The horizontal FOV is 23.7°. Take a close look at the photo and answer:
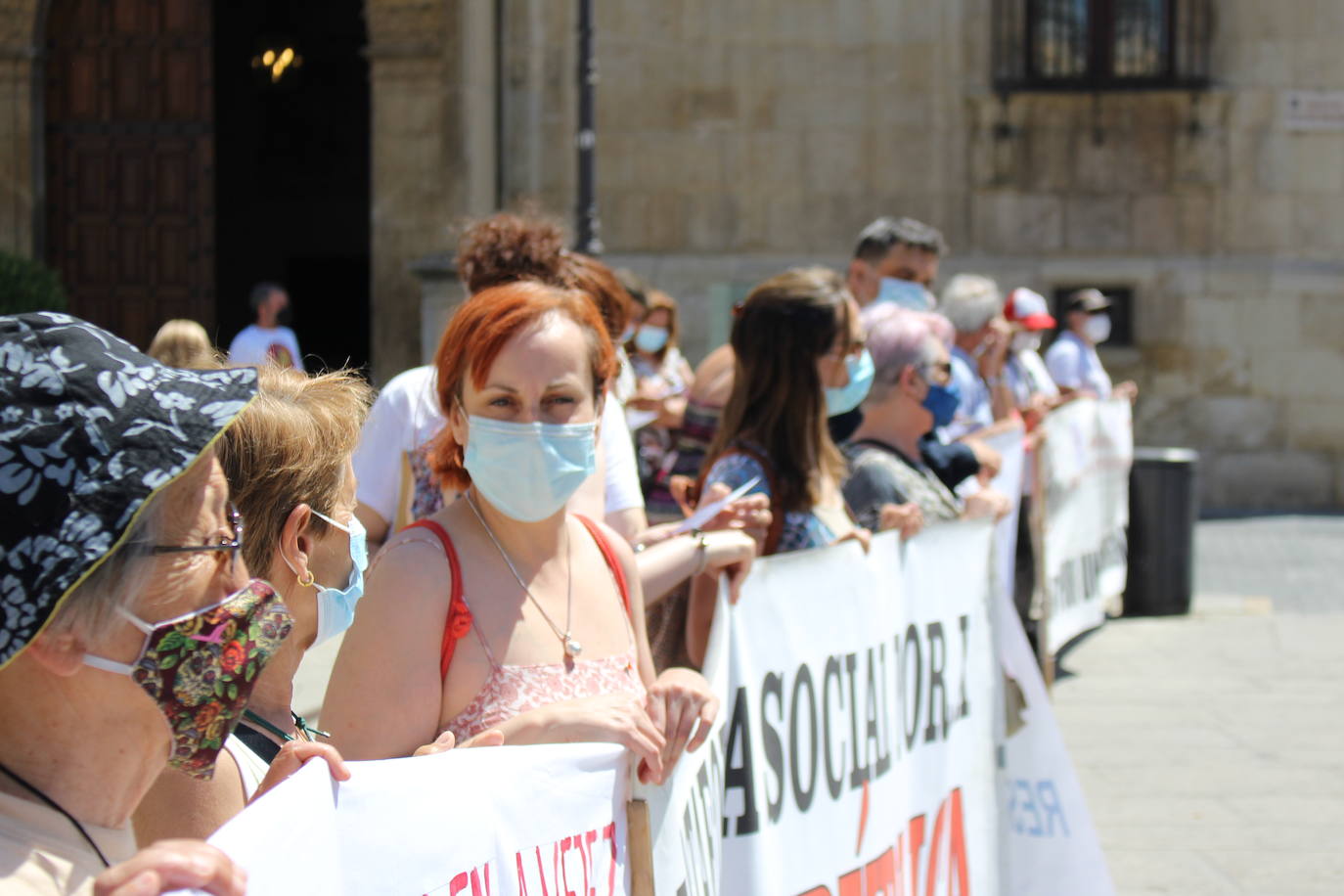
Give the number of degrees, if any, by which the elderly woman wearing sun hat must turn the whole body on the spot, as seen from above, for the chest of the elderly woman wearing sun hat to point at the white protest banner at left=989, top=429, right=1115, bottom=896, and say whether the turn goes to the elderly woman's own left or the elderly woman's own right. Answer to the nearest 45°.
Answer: approximately 45° to the elderly woman's own left

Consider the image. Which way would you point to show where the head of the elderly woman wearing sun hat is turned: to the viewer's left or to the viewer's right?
to the viewer's right

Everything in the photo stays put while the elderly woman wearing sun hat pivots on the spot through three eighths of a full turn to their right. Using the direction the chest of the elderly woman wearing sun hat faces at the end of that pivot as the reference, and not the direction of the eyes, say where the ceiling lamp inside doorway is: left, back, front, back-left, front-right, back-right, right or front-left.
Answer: back-right

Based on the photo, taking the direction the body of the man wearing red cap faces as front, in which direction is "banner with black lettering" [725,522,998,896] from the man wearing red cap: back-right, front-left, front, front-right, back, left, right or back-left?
front-right

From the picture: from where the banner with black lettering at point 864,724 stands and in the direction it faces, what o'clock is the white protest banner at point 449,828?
The white protest banner is roughly at 2 o'clock from the banner with black lettering.

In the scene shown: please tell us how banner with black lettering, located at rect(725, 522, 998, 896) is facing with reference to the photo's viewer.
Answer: facing the viewer and to the right of the viewer

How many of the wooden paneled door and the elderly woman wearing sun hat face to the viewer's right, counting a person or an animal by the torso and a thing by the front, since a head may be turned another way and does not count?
1

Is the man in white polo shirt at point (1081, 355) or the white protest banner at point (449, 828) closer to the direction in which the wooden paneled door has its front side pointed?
the white protest banner

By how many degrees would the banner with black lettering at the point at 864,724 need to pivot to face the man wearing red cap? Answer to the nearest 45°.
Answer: approximately 135° to its left

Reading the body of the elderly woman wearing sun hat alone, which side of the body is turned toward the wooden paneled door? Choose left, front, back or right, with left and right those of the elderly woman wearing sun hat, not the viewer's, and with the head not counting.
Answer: left

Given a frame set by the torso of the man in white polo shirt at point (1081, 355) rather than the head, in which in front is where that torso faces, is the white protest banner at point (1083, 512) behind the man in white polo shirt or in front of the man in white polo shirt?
in front

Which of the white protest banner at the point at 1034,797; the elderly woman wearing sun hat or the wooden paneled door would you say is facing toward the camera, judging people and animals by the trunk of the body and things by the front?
the wooden paneled door

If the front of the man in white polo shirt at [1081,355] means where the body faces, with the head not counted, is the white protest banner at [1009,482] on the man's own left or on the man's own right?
on the man's own right

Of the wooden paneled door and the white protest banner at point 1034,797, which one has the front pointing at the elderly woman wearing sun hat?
the wooden paneled door

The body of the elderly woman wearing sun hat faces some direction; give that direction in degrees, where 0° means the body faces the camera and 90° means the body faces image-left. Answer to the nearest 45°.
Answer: approximately 270°
